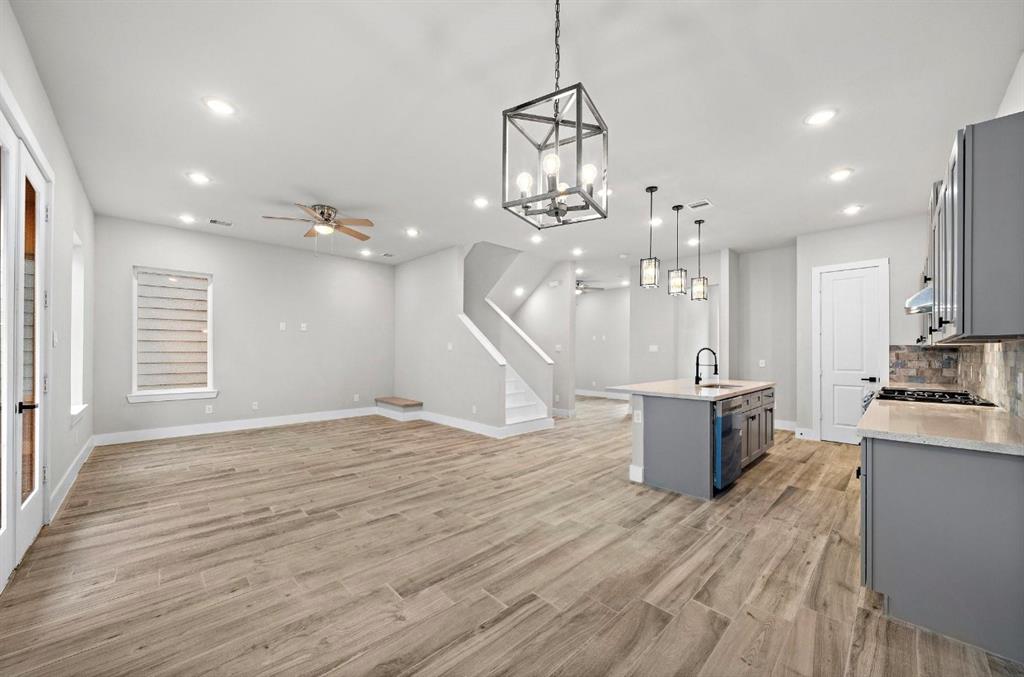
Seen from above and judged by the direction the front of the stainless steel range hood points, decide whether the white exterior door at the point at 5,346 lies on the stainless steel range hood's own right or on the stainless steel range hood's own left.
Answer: on the stainless steel range hood's own left

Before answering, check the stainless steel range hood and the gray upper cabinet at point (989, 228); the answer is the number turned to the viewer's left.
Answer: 2

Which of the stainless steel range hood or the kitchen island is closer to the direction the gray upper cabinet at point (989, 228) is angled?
the kitchen island

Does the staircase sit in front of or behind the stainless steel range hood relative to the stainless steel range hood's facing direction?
in front

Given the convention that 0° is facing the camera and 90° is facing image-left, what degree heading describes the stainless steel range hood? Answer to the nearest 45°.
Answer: approximately 90°

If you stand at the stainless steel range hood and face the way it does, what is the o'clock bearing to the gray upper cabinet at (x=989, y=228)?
The gray upper cabinet is roughly at 9 o'clock from the stainless steel range hood.

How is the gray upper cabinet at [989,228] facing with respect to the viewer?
to the viewer's left
